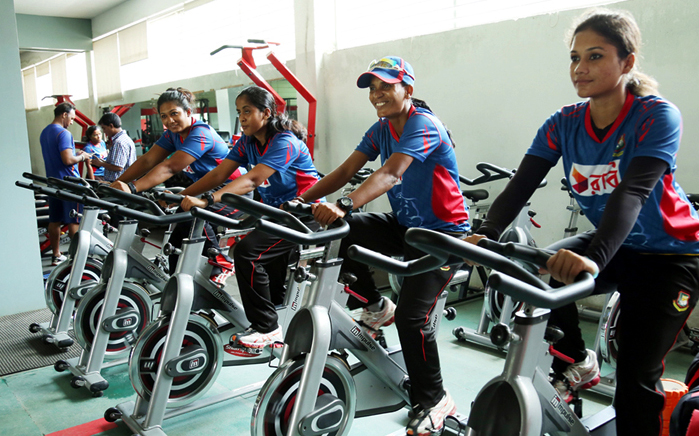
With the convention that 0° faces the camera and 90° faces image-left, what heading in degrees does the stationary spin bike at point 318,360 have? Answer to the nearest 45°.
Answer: approximately 45°

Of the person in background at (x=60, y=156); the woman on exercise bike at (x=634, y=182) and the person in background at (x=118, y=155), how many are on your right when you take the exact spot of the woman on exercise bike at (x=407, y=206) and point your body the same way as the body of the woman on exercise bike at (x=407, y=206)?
2

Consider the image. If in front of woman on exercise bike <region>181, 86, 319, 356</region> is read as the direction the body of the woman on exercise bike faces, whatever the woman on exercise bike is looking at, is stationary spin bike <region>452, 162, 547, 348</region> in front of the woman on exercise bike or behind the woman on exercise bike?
behind

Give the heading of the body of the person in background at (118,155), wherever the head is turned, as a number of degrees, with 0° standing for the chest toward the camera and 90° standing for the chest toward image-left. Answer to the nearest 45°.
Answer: approximately 90°

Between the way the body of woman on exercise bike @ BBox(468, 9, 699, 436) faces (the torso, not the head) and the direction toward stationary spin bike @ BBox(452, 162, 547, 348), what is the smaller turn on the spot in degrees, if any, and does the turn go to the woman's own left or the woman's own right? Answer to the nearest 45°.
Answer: approximately 135° to the woman's own right

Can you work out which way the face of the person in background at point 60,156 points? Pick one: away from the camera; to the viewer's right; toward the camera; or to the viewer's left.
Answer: to the viewer's right

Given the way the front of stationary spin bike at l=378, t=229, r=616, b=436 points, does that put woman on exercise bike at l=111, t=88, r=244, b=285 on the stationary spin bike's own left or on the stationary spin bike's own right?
on the stationary spin bike's own right
